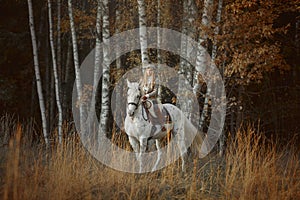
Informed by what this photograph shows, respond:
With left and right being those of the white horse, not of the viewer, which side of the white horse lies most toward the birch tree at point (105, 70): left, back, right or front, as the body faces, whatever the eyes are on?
right

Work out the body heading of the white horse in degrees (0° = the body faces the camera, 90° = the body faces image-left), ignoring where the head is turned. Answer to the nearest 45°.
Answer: approximately 45°

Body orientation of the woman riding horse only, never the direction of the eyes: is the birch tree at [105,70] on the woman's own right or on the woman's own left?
on the woman's own right
